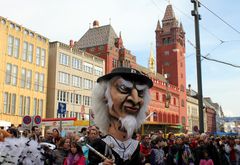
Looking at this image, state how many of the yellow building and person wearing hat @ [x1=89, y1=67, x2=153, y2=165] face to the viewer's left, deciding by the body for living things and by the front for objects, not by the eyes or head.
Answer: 0

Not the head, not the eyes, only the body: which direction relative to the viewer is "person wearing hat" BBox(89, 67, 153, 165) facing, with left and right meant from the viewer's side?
facing the viewer and to the right of the viewer

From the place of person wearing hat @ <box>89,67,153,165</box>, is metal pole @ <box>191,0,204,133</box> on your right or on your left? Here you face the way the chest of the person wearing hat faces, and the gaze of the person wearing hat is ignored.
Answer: on your left

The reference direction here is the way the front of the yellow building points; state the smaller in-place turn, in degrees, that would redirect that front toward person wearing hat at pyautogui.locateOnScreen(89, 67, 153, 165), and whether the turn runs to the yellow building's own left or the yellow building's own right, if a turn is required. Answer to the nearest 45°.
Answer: approximately 45° to the yellow building's own right

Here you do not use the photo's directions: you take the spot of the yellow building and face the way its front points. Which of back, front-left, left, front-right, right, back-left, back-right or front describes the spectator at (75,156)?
front-right

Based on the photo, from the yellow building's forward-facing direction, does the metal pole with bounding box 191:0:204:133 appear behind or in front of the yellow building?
in front

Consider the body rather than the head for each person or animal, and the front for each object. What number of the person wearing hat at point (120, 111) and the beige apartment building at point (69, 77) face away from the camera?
0

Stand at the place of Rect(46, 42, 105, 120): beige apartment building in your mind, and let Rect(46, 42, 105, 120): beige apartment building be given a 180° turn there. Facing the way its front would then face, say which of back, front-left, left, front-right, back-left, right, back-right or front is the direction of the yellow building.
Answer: left
